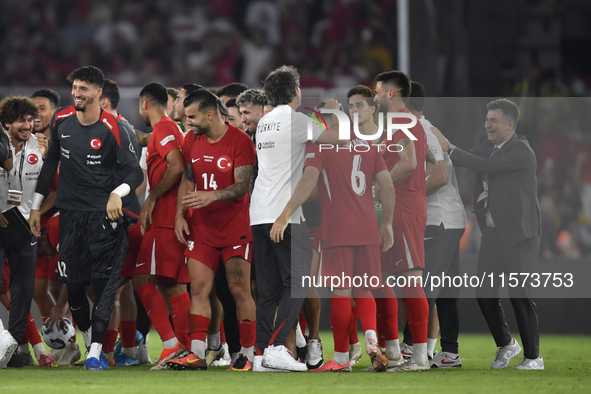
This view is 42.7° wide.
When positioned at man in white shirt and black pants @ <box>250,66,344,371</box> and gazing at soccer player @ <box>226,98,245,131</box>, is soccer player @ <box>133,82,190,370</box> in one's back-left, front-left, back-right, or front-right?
front-left

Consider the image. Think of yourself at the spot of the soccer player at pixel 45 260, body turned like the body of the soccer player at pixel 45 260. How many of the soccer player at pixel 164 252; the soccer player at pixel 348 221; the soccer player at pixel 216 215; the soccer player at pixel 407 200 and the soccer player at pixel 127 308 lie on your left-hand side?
5

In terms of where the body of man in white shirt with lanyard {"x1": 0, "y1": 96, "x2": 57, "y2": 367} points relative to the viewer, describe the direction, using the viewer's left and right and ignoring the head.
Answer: facing the viewer

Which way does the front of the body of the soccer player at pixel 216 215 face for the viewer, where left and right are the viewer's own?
facing the viewer and to the left of the viewer

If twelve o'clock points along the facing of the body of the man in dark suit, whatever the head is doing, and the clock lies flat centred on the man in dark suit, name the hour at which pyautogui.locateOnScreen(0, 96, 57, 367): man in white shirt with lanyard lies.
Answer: The man in white shirt with lanyard is roughly at 1 o'clock from the man in dark suit.

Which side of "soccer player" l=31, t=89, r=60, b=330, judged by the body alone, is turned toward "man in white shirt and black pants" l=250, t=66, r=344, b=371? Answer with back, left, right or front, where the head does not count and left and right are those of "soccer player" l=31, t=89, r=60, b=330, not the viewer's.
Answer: left

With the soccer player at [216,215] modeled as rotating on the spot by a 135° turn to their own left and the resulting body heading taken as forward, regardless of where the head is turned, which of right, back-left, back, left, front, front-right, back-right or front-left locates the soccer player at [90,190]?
back

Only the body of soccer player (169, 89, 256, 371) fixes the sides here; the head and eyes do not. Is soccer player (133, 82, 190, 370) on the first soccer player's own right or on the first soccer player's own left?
on the first soccer player's own right

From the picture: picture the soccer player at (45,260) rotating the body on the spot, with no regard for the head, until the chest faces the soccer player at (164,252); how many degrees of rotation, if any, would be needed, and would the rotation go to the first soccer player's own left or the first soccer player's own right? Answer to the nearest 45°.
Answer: approximately 90° to the first soccer player's own left
